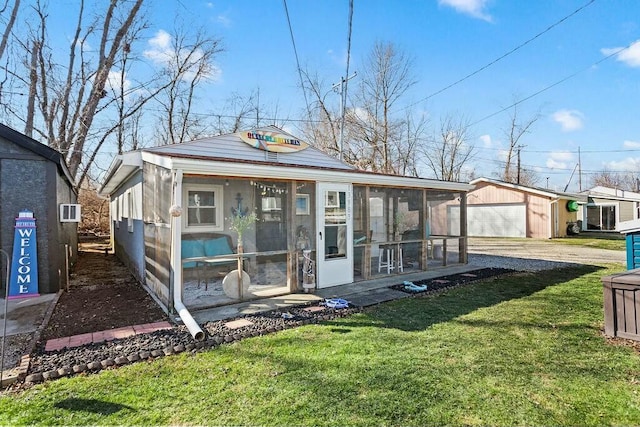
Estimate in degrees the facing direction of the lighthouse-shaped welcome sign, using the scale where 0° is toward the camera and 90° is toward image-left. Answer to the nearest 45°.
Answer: approximately 0°

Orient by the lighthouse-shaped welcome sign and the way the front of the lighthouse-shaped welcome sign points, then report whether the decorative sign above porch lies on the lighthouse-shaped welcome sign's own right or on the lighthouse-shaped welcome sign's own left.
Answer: on the lighthouse-shaped welcome sign's own left

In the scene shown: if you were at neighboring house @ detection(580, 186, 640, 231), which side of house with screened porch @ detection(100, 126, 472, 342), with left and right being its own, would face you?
left

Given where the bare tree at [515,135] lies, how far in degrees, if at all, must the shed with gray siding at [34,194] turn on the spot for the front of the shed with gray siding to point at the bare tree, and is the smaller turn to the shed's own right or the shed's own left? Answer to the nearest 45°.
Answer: approximately 90° to the shed's own left

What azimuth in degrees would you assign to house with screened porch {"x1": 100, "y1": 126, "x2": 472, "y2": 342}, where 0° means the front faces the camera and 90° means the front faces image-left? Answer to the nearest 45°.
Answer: approximately 315°

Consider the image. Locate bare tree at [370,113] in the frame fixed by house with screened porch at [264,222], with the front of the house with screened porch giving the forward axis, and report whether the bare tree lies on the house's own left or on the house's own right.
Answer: on the house's own left
